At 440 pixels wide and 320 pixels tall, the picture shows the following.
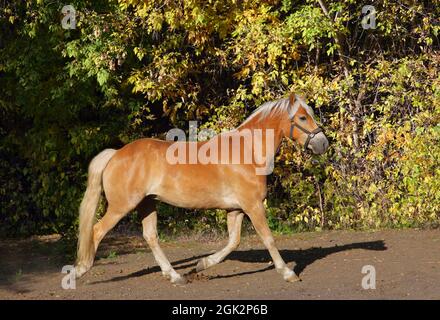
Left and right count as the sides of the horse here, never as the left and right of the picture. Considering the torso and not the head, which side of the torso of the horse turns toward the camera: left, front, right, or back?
right
